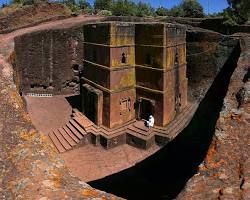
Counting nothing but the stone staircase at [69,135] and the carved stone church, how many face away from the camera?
0

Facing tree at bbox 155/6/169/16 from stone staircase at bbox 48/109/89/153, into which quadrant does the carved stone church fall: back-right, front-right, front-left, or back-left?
front-right

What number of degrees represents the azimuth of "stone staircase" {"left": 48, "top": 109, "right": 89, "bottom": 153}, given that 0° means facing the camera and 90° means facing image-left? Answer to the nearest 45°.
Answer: approximately 45°

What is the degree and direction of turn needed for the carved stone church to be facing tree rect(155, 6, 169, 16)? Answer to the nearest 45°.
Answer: approximately 135° to its right

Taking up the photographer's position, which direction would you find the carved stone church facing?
facing the viewer and to the left of the viewer

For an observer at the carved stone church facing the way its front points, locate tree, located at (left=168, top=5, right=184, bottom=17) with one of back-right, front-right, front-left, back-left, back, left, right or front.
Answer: back-right

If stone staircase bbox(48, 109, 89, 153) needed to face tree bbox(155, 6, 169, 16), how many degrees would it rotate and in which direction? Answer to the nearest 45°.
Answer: approximately 135° to its right

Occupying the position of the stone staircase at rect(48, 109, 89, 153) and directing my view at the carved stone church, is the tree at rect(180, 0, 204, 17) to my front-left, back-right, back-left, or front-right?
front-left

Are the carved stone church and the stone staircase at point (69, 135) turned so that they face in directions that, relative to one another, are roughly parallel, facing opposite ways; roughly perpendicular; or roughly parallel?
roughly parallel

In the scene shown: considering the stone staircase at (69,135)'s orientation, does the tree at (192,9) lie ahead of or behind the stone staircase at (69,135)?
behind
